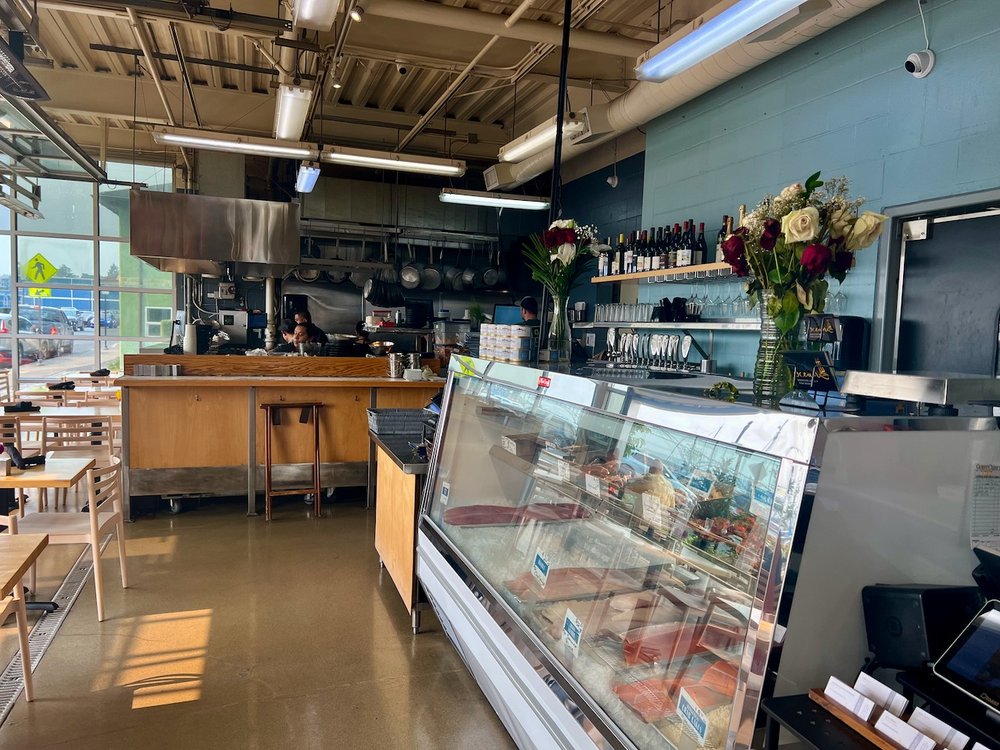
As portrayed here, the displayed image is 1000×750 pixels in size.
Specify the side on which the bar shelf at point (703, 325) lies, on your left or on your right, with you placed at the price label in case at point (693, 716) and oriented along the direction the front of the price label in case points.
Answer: on your right

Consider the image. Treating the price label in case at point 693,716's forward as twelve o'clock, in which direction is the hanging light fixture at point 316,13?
The hanging light fixture is roughly at 3 o'clock from the price label in case.

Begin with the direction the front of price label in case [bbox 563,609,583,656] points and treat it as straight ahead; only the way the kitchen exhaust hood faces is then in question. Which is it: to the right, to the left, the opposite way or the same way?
to the left
